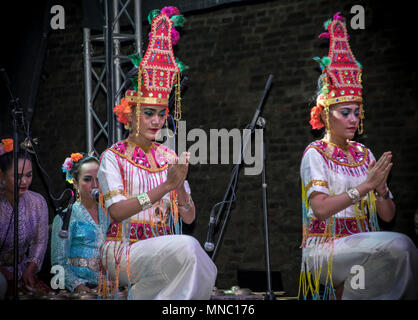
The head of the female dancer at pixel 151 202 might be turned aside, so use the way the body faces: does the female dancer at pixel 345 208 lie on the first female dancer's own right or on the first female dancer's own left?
on the first female dancer's own left

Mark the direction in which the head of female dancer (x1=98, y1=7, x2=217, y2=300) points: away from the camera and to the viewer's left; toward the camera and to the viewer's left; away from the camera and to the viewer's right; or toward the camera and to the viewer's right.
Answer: toward the camera and to the viewer's right

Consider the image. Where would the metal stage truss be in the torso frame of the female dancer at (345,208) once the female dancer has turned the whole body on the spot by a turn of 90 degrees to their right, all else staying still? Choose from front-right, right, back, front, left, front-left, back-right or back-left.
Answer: right
